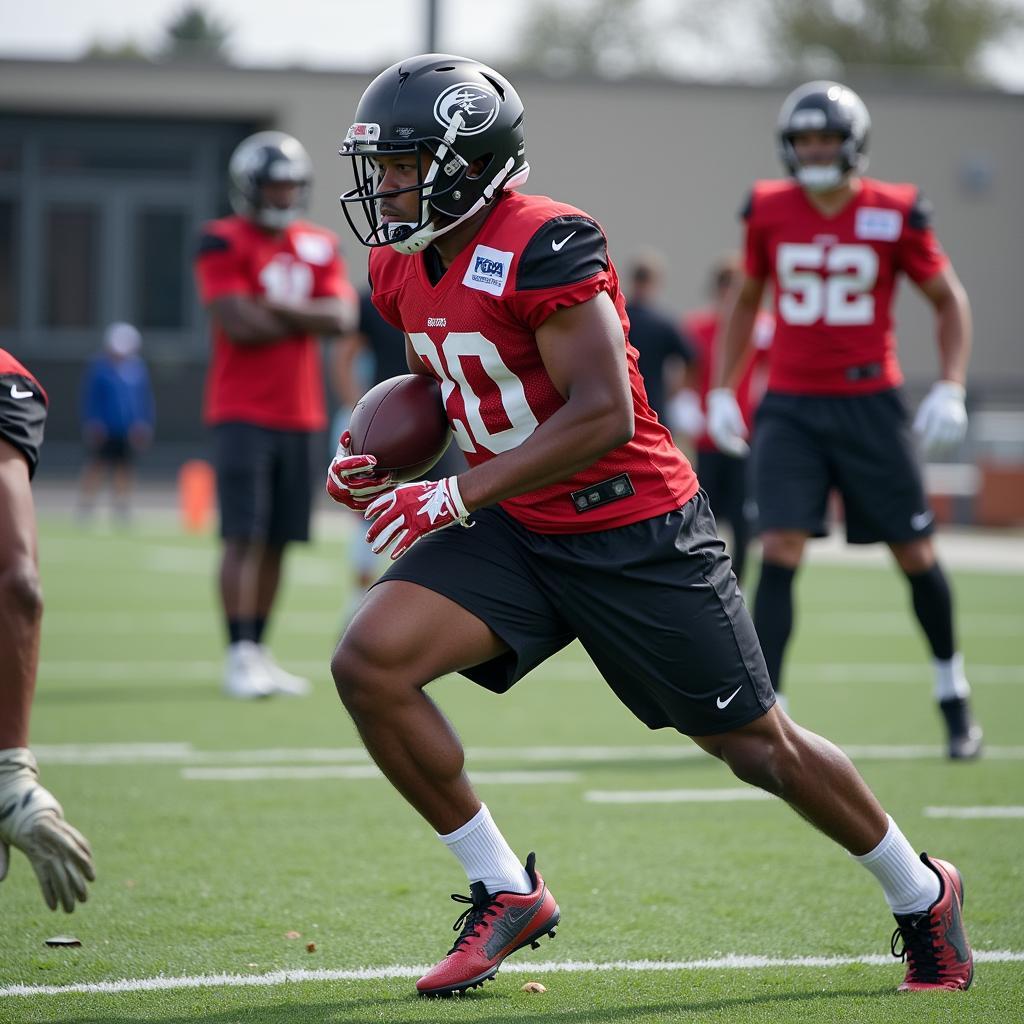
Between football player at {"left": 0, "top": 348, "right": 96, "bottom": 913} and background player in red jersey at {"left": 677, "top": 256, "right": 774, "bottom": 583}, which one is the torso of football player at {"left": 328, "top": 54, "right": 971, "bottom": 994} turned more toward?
the football player

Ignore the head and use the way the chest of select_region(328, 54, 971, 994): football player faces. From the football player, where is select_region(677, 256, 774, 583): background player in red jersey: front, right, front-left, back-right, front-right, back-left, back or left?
back-right

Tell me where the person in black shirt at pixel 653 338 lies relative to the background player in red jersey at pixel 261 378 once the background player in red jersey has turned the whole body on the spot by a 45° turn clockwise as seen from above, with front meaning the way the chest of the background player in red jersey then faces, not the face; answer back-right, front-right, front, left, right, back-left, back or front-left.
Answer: back-left

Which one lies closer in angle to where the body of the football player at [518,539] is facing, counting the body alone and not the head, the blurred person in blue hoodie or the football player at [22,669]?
the football player

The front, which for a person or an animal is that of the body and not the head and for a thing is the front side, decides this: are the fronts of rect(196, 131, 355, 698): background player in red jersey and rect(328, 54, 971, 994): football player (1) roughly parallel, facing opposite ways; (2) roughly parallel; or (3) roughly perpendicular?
roughly perpendicular

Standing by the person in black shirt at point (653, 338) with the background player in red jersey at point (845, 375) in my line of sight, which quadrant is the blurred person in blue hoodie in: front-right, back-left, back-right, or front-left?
back-right

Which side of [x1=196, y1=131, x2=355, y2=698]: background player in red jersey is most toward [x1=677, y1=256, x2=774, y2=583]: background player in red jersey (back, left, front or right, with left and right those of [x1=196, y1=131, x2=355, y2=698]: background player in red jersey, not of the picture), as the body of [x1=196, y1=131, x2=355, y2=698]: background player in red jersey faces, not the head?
left

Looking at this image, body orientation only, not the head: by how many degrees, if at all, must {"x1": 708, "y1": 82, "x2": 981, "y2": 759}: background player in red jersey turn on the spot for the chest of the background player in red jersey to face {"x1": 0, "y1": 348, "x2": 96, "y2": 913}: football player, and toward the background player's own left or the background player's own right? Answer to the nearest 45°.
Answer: approximately 45° to the background player's own right

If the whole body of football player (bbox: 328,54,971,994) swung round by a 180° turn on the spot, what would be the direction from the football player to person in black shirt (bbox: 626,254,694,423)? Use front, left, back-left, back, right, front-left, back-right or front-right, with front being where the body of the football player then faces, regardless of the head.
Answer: front-left
